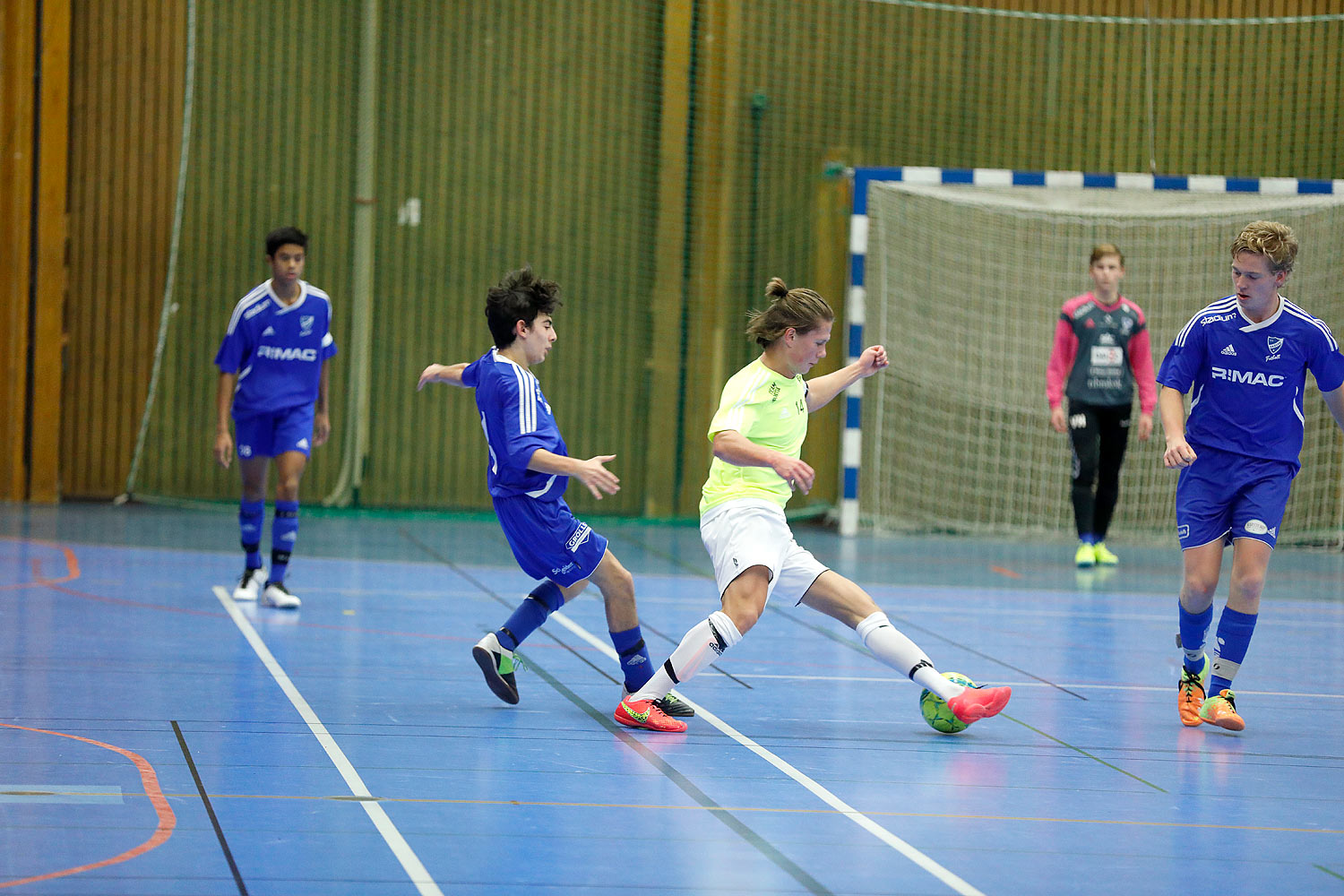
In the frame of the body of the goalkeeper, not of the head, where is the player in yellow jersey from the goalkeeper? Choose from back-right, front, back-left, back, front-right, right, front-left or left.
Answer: front

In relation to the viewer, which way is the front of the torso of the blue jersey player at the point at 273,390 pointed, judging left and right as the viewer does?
facing the viewer

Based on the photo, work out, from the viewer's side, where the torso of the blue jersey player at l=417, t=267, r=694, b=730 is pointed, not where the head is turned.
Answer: to the viewer's right

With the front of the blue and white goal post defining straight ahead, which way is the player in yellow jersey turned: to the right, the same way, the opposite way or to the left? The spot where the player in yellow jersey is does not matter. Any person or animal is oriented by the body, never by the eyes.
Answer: to the left

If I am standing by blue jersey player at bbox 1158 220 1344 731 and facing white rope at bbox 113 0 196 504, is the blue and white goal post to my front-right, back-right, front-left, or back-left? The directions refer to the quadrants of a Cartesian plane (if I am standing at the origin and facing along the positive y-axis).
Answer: front-right

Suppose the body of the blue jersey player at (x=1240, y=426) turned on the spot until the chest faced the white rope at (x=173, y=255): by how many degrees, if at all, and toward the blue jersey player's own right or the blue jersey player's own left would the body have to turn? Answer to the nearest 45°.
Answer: approximately 135° to the blue jersey player's own right

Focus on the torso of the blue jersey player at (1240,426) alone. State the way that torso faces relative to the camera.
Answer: toward the camera

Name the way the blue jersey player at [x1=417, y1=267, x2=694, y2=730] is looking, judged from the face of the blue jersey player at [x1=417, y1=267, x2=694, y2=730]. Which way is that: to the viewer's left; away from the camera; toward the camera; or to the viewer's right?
to the viewer's right

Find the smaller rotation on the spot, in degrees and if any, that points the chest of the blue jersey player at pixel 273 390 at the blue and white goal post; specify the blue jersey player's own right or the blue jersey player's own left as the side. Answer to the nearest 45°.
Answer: approximately 135° to the blue jersey player's own left

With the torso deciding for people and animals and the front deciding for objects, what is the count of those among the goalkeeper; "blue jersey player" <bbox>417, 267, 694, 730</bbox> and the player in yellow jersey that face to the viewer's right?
2

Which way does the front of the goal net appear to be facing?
toward the camera

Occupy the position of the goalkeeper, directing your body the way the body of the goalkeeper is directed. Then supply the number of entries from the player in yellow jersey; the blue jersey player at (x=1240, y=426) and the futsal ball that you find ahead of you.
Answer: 3
